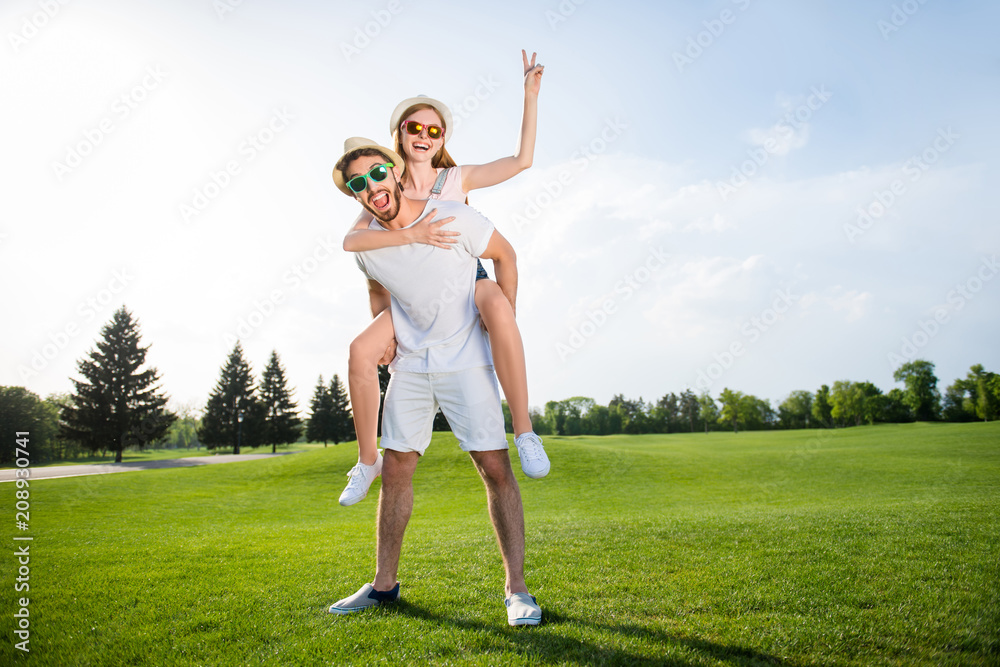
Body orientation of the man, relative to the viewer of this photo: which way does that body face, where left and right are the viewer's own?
facing the viewer

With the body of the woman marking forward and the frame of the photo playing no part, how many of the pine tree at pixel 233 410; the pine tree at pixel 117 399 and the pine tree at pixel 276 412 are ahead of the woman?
0

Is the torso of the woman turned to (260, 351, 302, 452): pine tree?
no

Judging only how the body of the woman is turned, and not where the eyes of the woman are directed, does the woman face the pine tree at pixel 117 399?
no

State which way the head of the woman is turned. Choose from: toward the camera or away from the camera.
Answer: toward the camera

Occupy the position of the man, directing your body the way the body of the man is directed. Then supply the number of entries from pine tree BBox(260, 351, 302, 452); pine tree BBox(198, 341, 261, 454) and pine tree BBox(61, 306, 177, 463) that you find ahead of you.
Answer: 0

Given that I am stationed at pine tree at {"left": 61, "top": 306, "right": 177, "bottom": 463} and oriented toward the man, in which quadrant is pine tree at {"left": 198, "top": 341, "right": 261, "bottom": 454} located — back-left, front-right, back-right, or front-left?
back-left

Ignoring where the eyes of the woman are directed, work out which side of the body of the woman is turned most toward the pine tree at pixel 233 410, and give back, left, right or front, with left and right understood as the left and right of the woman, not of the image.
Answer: back

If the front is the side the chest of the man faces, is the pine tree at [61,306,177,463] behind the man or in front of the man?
behind
